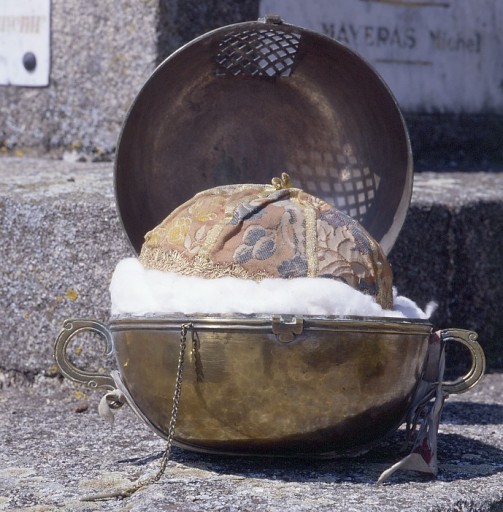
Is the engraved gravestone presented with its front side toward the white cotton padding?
yes

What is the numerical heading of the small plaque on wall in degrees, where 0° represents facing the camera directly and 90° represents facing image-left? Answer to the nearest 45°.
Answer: approximately 0°

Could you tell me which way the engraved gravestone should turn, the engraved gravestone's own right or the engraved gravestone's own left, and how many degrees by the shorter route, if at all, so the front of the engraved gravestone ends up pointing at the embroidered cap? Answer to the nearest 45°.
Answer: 0° — it already faces it

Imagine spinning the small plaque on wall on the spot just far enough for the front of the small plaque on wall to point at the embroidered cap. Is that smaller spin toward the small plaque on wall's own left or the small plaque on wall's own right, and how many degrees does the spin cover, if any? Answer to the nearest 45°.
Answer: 0° — it already faces it

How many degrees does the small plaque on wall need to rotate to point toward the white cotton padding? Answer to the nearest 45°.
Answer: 0° — it already faces it

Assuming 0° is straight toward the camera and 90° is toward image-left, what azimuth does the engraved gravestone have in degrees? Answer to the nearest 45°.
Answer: approximately 0°
